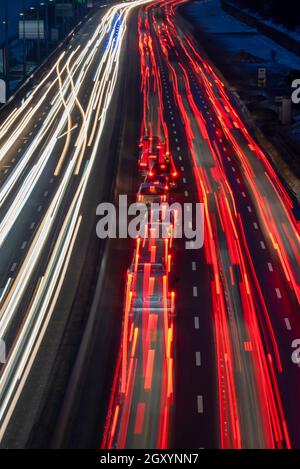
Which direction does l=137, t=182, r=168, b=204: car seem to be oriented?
away from the camera
